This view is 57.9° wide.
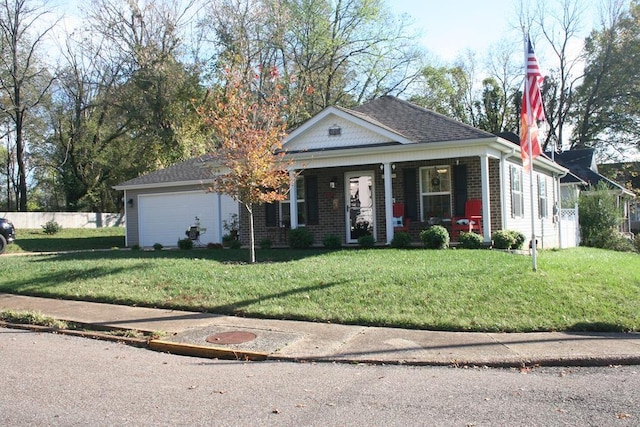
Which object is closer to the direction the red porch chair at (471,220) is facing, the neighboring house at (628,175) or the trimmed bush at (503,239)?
the trimmed bush

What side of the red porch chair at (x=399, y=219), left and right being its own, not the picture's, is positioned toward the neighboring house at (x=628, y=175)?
left

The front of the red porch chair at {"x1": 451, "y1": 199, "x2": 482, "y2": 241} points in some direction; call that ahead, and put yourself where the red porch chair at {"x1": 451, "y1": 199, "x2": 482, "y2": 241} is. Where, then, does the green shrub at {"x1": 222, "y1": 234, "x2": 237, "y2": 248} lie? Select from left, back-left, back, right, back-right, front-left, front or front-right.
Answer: front-right

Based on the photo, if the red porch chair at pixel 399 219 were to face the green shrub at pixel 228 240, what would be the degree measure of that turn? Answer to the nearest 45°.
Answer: approximately 135° to its right

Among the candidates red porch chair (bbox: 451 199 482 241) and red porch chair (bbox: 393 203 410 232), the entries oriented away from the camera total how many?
0

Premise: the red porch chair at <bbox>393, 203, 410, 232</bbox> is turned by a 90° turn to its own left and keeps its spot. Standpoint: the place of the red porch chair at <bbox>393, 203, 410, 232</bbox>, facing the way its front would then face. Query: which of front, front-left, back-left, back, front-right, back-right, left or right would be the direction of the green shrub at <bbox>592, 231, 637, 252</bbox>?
front

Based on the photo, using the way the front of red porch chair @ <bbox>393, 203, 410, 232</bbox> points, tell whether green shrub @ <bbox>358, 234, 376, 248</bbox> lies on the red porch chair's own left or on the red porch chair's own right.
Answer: on the red porch chair's own right

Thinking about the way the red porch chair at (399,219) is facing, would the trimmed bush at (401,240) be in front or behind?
in front

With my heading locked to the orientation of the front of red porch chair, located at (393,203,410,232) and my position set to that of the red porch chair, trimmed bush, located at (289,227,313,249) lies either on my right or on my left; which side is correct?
on my right

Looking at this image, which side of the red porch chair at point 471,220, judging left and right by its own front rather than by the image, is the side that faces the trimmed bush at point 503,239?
left
